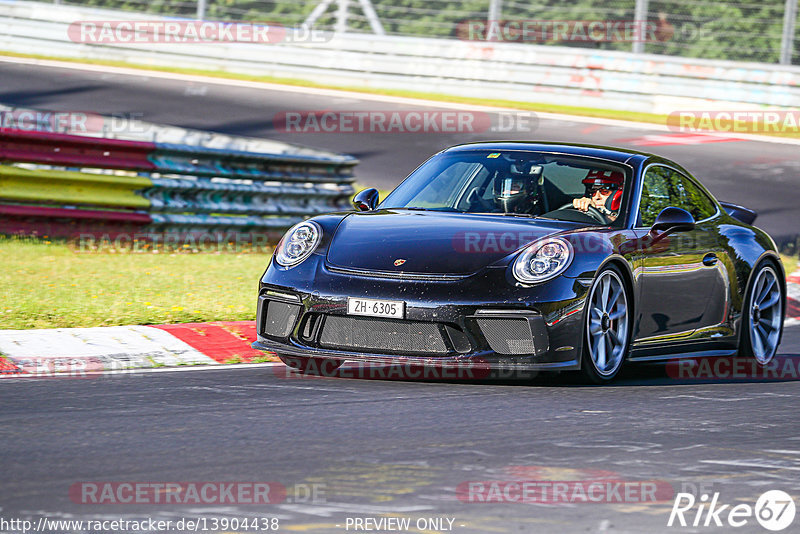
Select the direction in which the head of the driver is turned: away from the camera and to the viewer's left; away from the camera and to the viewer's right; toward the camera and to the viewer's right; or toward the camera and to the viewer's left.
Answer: toward the camera and to the viewer's left

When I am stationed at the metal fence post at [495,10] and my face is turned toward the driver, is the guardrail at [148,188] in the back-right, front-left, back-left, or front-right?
front-right

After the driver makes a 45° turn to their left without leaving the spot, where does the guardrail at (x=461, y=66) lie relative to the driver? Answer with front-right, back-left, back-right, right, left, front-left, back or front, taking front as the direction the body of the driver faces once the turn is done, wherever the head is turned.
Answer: back

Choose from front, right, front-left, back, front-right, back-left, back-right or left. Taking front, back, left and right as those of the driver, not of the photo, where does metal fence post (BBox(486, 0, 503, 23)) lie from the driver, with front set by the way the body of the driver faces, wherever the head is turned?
back-right

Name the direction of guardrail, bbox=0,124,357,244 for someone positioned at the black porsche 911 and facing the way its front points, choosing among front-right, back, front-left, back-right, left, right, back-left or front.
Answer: right

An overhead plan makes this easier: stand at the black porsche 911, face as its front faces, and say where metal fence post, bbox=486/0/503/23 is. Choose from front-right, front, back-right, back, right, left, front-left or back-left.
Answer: back-right

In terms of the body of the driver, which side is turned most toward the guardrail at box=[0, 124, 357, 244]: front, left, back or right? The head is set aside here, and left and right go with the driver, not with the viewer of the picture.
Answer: right

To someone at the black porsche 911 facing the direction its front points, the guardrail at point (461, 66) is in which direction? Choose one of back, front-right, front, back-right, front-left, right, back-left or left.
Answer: back-right

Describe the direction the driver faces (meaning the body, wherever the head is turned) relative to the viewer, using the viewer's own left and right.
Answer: facing the viewer and to the left of the viewer
